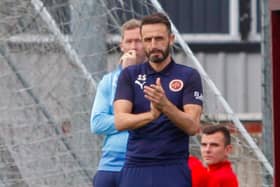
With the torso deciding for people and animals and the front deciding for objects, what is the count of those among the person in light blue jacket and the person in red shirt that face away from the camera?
0

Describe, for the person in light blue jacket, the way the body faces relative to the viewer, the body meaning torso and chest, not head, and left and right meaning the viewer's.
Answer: facing the viewer and to the right of the viewer

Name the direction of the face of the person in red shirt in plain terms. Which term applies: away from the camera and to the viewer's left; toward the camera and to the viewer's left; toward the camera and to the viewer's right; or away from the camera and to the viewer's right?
toward the camera and to the viewer's left

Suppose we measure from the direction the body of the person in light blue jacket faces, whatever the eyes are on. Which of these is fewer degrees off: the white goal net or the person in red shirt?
the person in red shirt

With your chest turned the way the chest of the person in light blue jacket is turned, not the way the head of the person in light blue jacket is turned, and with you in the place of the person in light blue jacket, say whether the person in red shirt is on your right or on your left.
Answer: on your left

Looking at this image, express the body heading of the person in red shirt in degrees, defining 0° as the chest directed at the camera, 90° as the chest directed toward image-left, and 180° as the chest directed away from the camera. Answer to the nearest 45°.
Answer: approximately 45°

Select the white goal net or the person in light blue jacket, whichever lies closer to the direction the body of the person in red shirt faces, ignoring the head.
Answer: the person in light blue jacket
